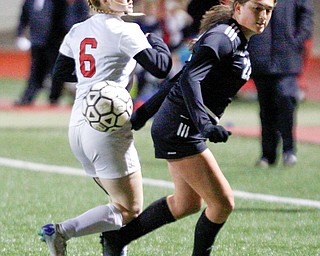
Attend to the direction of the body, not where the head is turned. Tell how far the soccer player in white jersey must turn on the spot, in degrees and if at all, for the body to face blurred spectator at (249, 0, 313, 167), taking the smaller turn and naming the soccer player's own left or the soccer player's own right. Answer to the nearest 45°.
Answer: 0° — they already face them

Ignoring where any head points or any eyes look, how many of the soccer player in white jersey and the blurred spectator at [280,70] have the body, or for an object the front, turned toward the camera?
1

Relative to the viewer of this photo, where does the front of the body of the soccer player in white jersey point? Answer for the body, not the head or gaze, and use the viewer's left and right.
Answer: facing away from the viewer and to the right of the viewer

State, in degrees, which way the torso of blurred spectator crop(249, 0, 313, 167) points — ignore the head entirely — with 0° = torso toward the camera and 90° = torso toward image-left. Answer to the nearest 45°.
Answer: approximately 0°

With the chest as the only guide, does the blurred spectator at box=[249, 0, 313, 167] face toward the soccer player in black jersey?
yes

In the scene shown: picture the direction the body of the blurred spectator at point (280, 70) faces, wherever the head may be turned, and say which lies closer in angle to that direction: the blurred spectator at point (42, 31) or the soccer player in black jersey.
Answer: the soccer player in black jersey
